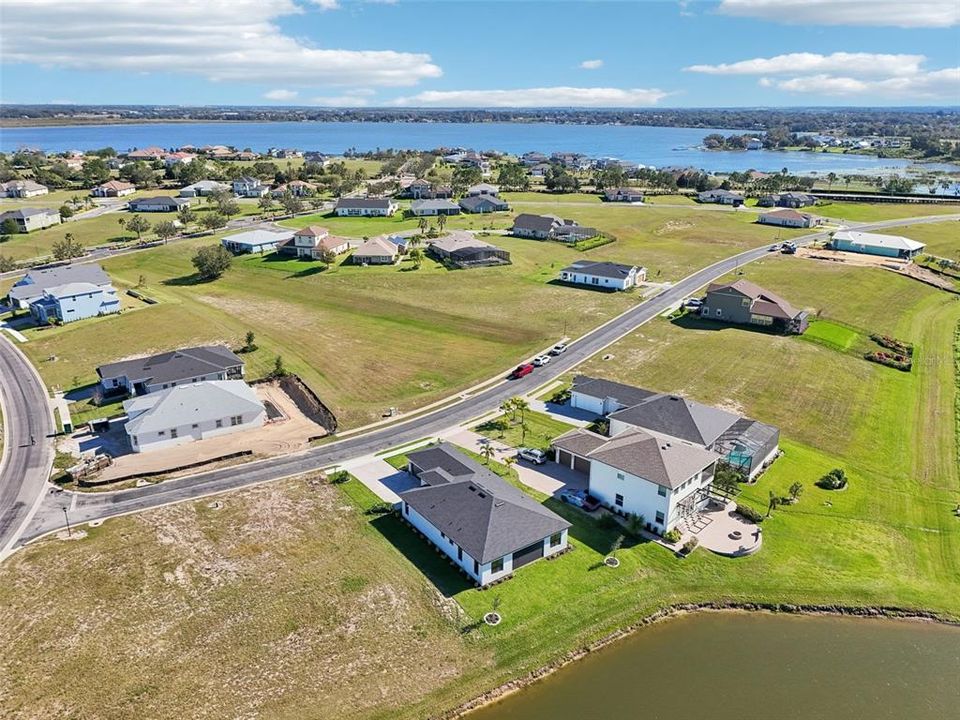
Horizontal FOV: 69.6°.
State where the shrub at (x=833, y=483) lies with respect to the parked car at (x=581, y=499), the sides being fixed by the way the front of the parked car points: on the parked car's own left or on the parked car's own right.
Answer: on the parked car's own left

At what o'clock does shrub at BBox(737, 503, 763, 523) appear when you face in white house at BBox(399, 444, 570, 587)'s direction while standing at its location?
The shrub is roughly at 4 o'clock from the white house.

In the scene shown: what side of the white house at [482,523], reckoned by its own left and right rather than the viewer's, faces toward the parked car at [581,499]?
right

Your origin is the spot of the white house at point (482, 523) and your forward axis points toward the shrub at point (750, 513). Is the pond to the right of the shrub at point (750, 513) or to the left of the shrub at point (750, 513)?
right

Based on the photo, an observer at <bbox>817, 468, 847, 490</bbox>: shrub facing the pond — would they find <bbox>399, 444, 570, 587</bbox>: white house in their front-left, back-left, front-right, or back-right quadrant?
front-right

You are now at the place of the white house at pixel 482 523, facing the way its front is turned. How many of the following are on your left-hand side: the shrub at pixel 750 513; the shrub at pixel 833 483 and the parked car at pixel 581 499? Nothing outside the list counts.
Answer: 0

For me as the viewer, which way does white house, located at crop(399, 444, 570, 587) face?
facing away from the viewer and to the left of the viewer

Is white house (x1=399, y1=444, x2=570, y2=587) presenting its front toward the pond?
no

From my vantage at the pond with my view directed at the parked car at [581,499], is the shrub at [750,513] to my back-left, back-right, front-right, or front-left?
front-right

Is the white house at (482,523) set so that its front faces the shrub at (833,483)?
no
